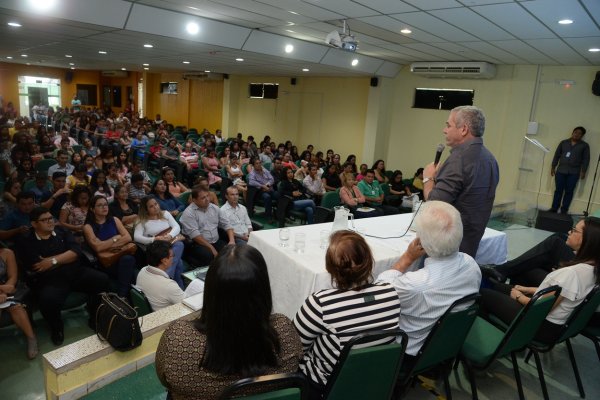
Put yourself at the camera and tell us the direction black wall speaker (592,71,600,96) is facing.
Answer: facing the viewer and to the left of the viewer

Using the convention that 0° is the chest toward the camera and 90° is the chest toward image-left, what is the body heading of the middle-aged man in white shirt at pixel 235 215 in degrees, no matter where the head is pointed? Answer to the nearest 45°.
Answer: approximately 315°

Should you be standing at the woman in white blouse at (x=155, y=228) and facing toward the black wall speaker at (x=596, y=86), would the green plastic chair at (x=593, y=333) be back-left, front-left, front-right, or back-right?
front-right

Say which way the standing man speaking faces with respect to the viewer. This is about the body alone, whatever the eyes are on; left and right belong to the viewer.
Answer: facing away from the viewer and to the left of the viewer

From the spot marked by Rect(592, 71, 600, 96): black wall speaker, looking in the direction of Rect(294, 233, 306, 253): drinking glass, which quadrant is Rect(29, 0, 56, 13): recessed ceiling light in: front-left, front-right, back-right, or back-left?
front-right

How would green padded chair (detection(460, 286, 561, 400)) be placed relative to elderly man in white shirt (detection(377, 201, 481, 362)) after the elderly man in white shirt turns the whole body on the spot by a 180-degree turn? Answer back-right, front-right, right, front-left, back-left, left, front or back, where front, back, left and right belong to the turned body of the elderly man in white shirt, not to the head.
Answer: left

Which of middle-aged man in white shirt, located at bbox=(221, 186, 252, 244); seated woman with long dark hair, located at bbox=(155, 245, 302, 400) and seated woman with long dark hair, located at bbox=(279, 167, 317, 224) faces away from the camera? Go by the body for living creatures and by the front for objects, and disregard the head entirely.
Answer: seated woman with long dark hair, located at bbox=(155, 245, 302, 400)

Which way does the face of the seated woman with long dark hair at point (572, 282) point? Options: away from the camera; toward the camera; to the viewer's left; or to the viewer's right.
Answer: to the viewer's left

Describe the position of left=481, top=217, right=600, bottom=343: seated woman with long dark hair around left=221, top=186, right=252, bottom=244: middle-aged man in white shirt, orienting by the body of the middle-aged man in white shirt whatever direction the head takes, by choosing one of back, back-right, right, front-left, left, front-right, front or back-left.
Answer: front

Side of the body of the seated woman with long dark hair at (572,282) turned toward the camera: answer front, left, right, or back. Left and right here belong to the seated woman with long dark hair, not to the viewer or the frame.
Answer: left

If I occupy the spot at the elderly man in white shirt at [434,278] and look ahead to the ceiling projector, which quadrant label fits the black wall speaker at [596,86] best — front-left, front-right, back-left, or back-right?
front-right

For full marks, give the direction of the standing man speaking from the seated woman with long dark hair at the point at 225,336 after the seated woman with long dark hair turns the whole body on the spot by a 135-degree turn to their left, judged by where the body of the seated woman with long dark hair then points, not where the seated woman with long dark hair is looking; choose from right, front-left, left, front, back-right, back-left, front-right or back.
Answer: back

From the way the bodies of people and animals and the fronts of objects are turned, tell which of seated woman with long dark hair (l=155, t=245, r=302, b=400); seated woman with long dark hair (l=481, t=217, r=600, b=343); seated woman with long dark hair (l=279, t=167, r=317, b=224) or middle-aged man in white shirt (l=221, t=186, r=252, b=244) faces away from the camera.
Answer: seated woman with long dark hair (l=155, t=245, r=302, b=400)

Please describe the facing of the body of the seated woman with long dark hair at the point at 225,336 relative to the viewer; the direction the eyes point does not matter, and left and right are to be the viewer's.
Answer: facing away from the viewer

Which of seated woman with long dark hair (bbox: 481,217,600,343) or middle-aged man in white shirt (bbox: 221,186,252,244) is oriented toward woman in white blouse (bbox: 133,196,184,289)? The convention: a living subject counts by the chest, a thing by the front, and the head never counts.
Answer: the seated woman with long dark hair

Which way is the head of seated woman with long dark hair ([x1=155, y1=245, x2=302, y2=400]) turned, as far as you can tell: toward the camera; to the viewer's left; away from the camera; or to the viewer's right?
away from the camera

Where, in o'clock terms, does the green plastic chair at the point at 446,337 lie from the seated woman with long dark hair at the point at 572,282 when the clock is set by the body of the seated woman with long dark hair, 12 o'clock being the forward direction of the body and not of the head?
The green plastic chair is roughly at 10 o'clock from the seated woman with long dark hair.

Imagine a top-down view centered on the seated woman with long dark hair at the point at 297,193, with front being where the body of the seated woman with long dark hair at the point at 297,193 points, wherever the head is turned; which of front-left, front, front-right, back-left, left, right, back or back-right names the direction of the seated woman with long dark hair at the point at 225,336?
front-right

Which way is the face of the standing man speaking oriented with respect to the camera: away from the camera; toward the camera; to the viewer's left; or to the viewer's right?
to the viewer's left

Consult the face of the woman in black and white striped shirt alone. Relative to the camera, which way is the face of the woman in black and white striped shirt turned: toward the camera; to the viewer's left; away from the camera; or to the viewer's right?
away from the camera

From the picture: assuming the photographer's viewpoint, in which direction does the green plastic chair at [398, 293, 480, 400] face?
facing away from the viewer and to the left of the viewer

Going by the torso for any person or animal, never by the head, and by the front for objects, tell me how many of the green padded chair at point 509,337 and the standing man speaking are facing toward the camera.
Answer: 0
